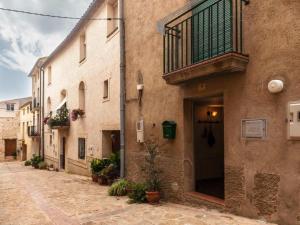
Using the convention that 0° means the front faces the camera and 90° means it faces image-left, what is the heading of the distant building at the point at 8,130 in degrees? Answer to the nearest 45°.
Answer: approximately 0°

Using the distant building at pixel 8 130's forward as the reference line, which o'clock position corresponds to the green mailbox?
The green mailbox is roughly at 12 o'clock from the distant building.

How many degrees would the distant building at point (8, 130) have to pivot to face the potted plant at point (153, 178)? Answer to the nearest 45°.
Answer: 0° — it already faces it

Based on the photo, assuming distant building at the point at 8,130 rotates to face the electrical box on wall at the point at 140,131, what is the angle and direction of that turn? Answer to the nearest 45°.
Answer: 0° — it already faces it

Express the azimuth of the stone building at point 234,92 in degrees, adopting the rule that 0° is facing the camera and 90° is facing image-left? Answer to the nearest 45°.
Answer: approximately 45°

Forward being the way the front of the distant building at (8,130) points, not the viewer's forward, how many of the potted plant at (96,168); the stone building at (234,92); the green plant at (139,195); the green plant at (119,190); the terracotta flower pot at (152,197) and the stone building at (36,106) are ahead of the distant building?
6

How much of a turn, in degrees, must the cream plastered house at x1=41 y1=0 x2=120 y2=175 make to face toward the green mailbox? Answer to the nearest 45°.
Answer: approximately 45° to its left
